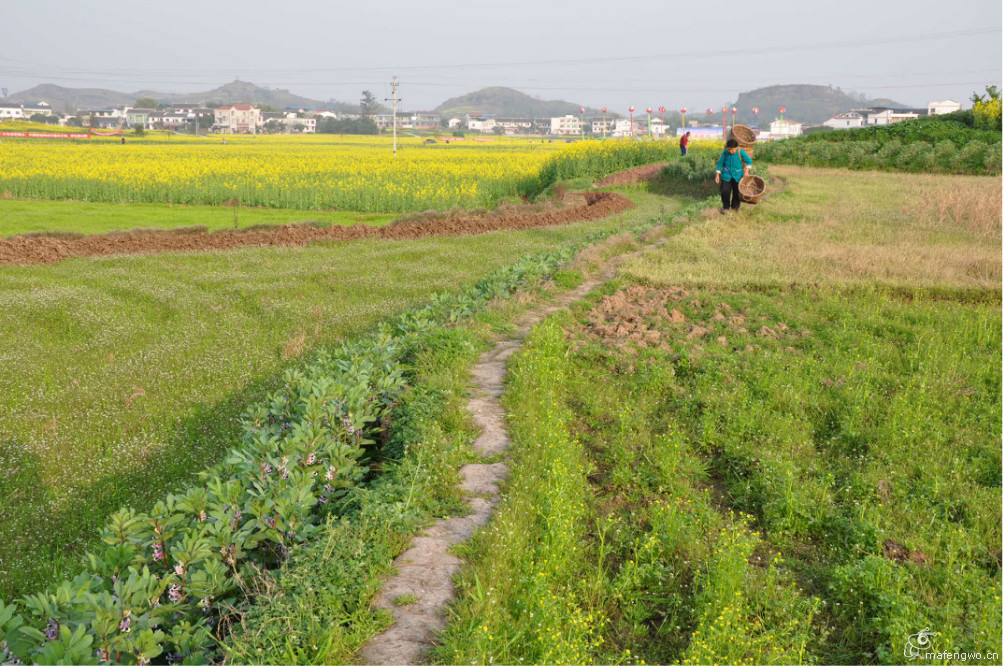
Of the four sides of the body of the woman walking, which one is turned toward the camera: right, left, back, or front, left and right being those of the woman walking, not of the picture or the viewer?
front
